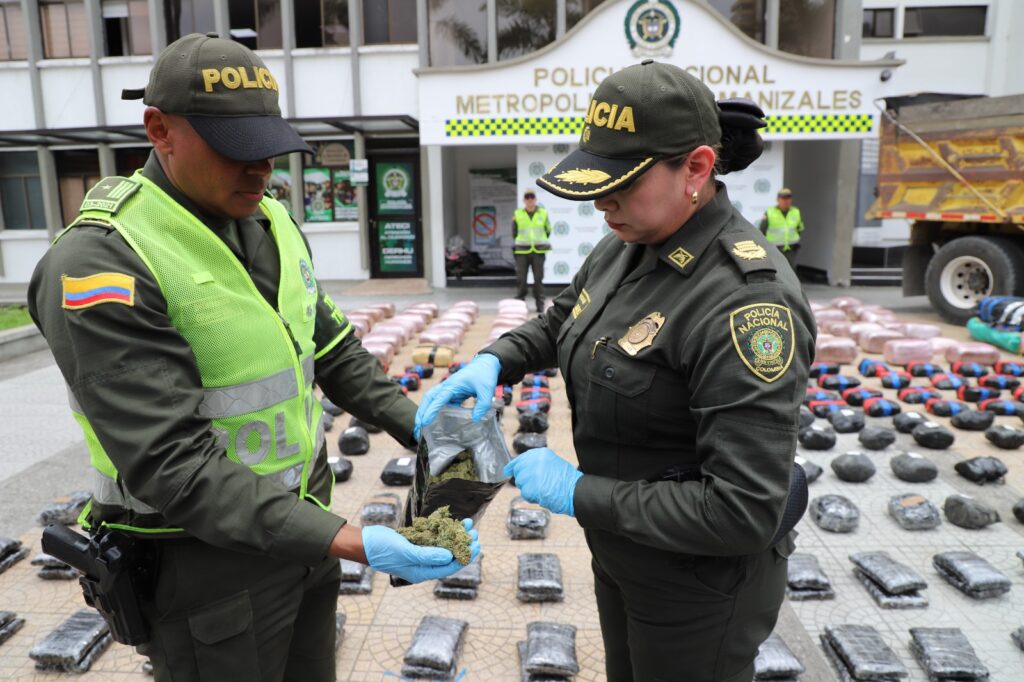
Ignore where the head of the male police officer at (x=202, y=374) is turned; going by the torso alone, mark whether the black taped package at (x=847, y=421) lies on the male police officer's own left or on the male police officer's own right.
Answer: on the male police officer's own left

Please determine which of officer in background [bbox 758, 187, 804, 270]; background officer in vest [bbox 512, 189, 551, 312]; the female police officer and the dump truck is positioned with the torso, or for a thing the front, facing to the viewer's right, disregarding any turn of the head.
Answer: the dump truck

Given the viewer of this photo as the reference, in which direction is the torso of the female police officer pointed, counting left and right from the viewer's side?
facing the viewer and to the left of the viewer

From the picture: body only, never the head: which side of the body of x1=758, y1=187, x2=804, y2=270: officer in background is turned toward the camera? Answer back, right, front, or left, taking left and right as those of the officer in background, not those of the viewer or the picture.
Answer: front

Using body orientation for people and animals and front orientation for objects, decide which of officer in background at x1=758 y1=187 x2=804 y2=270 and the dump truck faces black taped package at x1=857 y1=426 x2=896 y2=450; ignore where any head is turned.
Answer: the officer in background

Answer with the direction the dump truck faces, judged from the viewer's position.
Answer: facing to the right of the viewer

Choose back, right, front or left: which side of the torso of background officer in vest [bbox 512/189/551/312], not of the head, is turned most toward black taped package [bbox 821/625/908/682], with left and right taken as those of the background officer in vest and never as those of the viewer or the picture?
front

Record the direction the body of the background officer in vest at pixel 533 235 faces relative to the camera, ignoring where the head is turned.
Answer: toward the camera

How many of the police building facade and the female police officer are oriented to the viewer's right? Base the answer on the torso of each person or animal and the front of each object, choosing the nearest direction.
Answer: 0

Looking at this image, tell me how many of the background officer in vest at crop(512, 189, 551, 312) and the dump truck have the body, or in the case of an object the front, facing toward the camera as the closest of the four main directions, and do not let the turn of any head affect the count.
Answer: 1

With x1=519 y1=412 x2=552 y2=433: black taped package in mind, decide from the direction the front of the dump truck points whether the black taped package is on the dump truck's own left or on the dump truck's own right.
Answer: on the dump truck's own right

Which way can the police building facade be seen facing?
toward the camera

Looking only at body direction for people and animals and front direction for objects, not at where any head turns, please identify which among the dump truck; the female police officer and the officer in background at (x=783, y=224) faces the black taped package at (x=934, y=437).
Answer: the officer in background

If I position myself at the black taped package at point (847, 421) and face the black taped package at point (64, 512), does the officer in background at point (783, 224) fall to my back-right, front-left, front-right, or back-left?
back-right

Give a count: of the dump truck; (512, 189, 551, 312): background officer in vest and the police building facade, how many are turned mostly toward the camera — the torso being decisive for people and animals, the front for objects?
2
